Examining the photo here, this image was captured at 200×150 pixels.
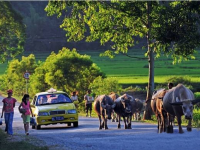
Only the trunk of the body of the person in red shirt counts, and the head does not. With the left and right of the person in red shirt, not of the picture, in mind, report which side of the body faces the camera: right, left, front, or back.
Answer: front

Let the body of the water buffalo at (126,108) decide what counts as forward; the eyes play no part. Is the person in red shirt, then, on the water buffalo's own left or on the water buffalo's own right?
on the water buffalo's own right

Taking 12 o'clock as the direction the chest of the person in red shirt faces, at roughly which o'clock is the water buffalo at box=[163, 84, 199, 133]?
The water buffalo is roughly at 10 o'clock from the person in red shirt.

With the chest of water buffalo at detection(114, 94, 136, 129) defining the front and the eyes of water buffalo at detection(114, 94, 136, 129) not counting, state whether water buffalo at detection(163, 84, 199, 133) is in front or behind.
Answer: in front

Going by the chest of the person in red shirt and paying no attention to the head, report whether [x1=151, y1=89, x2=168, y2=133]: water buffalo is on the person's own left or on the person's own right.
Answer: on the person's own left

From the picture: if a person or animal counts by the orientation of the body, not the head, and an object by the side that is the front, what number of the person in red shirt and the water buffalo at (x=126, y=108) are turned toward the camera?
2

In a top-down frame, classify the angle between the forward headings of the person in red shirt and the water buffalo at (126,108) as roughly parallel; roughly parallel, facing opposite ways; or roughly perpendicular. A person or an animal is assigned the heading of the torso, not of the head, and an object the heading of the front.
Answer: roughly parallel

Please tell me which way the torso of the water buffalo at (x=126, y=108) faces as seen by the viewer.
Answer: toward the camera
